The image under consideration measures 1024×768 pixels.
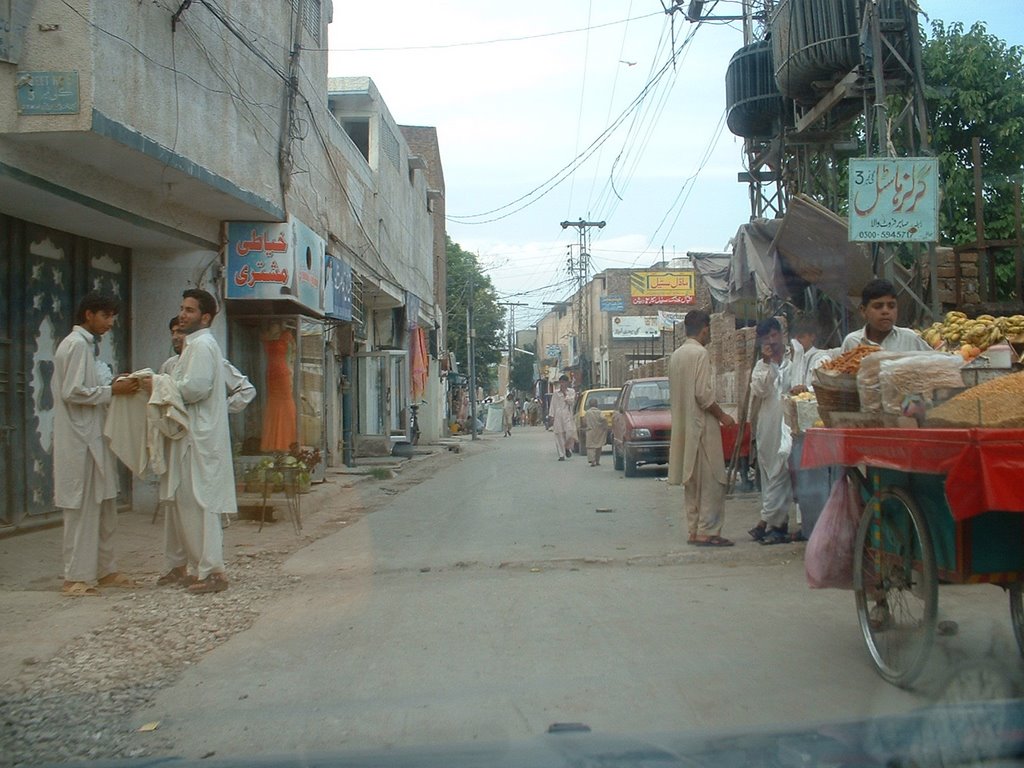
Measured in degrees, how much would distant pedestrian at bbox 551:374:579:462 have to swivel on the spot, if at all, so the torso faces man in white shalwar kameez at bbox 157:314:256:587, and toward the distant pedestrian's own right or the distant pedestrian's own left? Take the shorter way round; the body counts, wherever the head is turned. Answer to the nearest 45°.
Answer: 0° — they already face them

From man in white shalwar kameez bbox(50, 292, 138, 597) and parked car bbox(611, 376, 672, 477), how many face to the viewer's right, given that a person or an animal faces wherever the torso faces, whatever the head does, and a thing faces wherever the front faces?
1

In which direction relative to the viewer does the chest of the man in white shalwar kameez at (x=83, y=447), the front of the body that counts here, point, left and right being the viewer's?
facing to the right of the viewer

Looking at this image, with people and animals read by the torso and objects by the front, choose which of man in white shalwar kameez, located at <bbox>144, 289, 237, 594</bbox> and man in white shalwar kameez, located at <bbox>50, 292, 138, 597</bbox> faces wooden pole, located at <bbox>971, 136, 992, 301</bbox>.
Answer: man in white shalwar kameez, located at <bbox>50, 292, 138, 597</bbox>

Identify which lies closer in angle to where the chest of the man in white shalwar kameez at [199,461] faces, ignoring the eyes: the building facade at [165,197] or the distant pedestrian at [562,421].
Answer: the building facade

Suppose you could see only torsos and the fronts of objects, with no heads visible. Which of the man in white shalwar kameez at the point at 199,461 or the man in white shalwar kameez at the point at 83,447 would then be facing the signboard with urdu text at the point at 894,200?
the man in white shalwar kameez at the point at 83,447

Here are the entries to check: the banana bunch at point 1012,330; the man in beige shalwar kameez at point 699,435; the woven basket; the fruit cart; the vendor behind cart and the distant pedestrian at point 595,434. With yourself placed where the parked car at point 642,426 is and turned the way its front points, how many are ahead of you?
5

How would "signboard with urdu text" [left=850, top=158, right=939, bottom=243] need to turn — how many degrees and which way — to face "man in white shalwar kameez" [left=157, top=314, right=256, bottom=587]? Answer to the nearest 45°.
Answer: approximately 45° to its right
